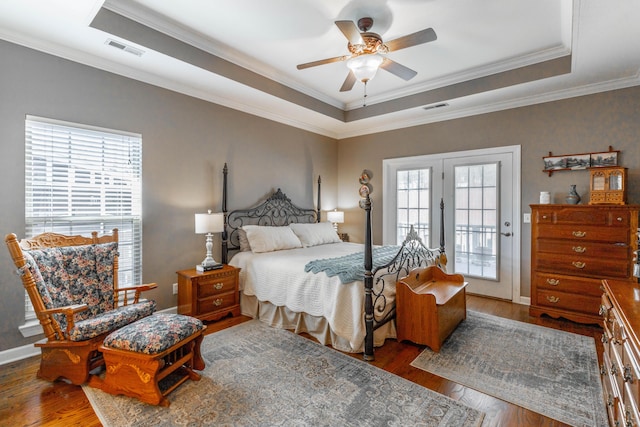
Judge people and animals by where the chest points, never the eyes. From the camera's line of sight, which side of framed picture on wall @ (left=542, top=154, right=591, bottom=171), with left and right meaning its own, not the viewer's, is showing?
front

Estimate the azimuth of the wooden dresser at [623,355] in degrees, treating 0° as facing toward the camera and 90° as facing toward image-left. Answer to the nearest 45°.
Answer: approximately 90°

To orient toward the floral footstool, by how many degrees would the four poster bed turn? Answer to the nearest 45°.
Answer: approximately 90° to its right

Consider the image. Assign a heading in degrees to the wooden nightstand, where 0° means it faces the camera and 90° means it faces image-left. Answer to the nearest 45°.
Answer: approximately 315°

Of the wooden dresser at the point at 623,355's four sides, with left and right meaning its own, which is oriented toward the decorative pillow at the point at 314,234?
front

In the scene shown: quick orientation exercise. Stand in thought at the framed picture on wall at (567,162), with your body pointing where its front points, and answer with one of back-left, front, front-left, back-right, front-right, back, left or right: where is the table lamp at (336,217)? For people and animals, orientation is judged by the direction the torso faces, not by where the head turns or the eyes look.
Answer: right

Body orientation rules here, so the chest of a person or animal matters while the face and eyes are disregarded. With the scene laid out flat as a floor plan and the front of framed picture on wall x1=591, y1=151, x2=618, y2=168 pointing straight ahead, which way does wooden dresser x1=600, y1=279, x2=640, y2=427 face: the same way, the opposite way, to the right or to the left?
to the right

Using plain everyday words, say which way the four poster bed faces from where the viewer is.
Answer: facing the viewer and to the right of the viewer

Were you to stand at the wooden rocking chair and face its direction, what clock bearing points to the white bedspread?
The white bedspread is roughly at 11 o'clock from the wooden rocking chair.

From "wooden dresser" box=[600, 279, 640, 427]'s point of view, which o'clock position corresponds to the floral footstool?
The floral footstool is roughly at 11 o'clock from the wooden dresser.

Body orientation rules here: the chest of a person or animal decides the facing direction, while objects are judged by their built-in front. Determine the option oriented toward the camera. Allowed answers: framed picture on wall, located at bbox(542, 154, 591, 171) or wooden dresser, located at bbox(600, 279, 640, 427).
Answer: the framed picture on wall

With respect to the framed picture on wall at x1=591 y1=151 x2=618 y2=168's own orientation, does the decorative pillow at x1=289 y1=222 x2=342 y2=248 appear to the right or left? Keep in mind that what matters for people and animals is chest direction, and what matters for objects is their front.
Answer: on its right

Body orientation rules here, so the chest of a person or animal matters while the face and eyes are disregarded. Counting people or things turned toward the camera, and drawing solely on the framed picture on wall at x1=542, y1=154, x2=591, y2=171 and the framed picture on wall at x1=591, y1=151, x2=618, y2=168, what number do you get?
2

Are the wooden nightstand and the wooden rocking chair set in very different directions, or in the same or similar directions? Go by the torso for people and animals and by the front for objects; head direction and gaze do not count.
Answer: same or similar directions

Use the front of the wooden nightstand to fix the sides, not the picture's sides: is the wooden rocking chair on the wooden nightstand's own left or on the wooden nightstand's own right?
on the wooden nightstand's own right

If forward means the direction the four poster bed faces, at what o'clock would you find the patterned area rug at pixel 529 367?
The patterned area rug is roughly at 11 o'clock from the four poster bed.

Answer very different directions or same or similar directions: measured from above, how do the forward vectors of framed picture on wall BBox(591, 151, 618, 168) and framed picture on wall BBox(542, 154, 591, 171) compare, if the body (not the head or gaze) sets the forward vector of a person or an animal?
same or similar directions

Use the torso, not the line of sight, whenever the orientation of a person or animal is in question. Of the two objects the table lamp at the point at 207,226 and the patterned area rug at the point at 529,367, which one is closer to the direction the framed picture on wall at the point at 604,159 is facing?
the patterned area rug
